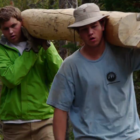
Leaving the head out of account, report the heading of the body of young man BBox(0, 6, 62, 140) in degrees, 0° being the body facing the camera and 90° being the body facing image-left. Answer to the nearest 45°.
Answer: approximately 0°

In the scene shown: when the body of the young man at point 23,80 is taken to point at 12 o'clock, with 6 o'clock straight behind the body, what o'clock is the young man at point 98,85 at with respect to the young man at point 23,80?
the young man at point 98,85 is roughly at 11 o'clock from the young man at point 23,80.

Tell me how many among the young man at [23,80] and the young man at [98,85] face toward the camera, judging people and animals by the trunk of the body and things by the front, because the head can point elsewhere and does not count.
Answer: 2
